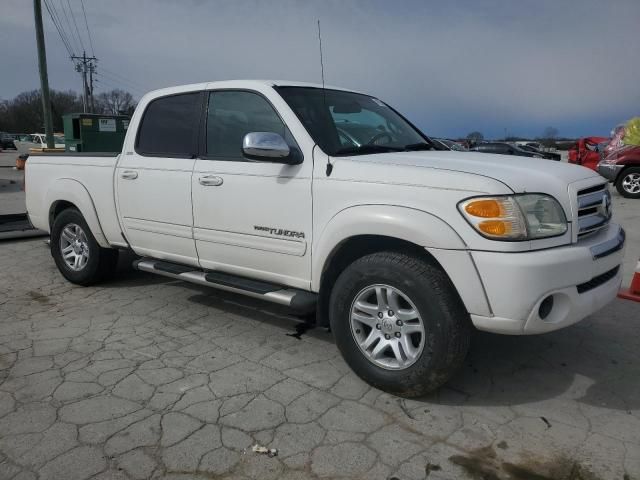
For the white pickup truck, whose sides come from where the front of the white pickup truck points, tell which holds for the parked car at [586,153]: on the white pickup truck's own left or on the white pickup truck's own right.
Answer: on the white pickup truck's own left

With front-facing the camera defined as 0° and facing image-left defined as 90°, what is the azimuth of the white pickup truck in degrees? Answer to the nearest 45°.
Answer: approximately 315°

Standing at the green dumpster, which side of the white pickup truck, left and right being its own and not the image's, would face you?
back

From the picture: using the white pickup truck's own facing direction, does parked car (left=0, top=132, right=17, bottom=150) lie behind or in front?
behind

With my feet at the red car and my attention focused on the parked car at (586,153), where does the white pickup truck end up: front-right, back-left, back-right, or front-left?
back-left

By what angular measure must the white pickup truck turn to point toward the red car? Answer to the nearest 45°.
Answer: approximately 90° to its left
